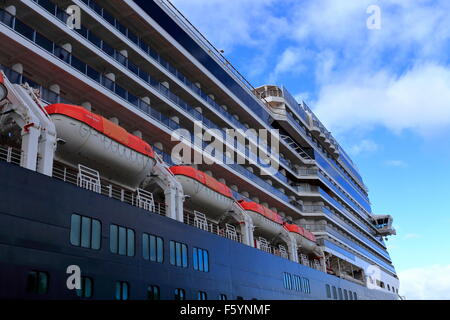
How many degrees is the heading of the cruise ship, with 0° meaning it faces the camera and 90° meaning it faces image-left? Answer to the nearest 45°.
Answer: approximately 225°
